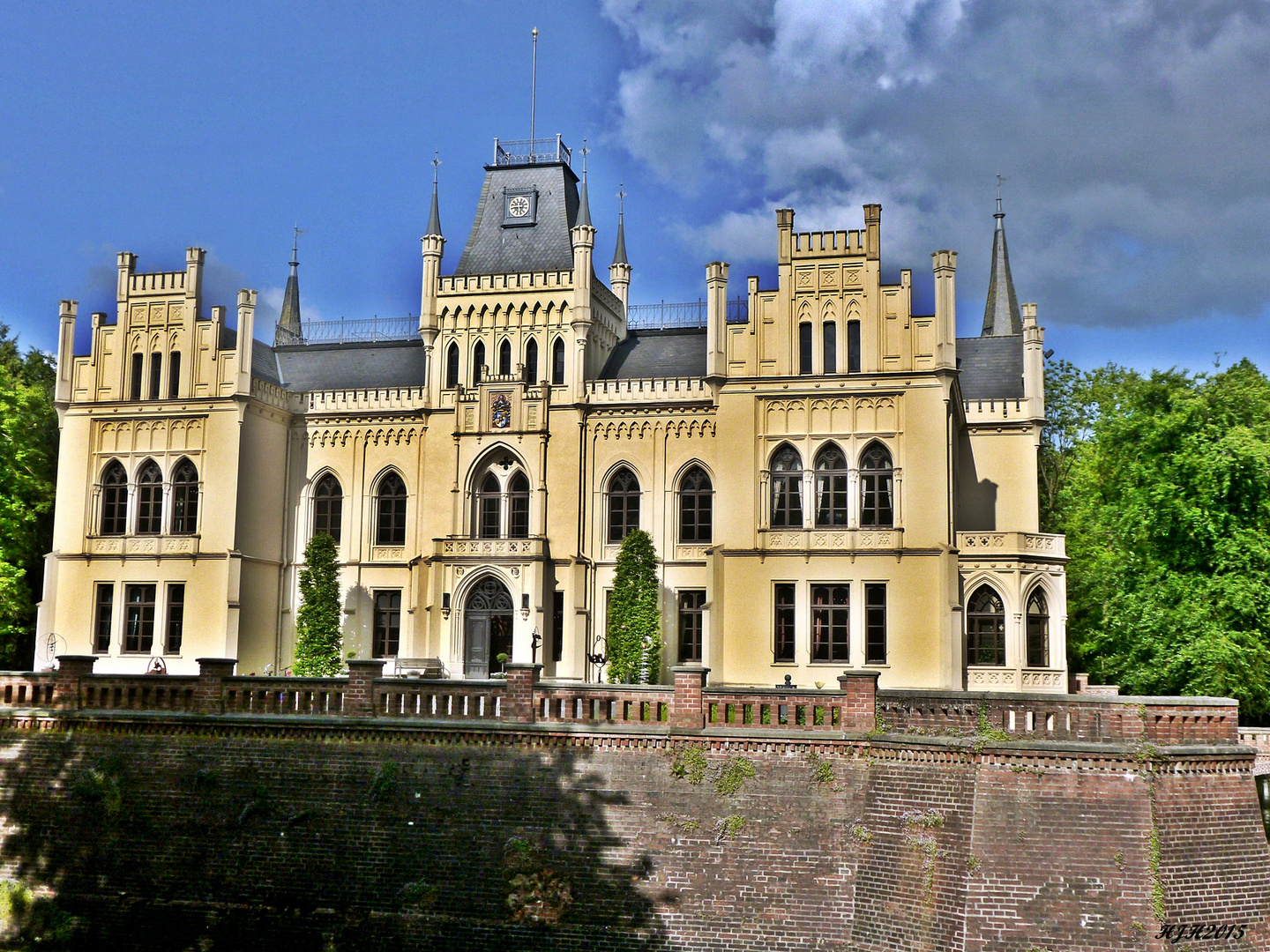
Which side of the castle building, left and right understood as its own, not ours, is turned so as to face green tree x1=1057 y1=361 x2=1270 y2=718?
left

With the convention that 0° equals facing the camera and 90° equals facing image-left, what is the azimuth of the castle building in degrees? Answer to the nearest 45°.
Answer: approximately 0°

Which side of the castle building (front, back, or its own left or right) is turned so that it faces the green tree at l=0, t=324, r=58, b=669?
right
